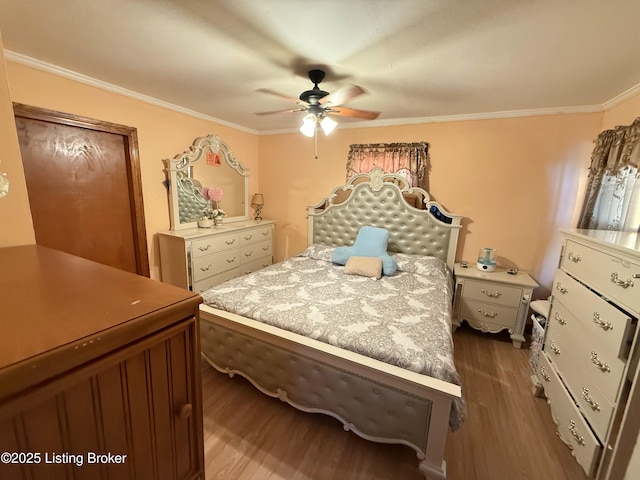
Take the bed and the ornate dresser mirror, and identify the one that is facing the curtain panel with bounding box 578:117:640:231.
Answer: the ornate dresser mirror

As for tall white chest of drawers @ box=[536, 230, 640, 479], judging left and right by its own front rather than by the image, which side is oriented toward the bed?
front

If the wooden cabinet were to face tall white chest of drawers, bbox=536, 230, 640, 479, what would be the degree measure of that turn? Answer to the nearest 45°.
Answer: approximately 45° to its left

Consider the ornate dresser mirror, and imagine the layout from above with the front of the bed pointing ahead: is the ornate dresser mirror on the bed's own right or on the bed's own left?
on the bed's own right

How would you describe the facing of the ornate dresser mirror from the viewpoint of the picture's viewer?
facing the viewer and to the right of the viewer

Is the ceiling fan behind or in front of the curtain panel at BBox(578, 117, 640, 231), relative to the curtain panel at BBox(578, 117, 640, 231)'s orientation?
in front

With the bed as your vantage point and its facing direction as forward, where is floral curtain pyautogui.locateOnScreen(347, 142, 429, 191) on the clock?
The floral curtain is roughly at 5 o'clock from the bed.

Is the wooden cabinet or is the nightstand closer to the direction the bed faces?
the wooden cabinet

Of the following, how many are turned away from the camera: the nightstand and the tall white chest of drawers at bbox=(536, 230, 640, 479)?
0

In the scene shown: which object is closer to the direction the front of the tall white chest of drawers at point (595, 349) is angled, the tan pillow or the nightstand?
the tan pillow

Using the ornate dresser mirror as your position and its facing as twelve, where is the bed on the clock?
The bed is roughly at 1 o'clock from the ornate dresser mirror.

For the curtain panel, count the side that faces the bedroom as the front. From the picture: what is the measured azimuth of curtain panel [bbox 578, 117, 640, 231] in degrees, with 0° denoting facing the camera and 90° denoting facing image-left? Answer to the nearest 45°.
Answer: approximately 45°

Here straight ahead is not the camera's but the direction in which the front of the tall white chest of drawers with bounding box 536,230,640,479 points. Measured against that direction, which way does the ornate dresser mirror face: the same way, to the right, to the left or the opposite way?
the opposite way
